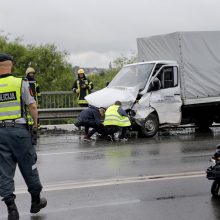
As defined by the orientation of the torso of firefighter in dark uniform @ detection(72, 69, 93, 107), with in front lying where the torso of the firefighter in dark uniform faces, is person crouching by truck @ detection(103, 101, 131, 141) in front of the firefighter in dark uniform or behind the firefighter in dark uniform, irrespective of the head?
in front

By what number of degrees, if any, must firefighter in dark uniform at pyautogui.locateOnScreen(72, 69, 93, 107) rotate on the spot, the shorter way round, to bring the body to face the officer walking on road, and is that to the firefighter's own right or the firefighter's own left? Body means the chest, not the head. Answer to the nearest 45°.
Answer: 0° — they already face them

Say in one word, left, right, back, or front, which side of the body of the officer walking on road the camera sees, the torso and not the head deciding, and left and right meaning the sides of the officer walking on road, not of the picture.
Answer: back

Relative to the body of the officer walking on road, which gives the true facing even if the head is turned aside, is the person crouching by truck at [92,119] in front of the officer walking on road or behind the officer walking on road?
in front

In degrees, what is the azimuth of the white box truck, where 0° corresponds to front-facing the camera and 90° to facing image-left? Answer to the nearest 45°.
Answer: approximately 45°

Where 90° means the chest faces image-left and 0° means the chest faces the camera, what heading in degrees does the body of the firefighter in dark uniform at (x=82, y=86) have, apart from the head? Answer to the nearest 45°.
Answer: approximately 0°

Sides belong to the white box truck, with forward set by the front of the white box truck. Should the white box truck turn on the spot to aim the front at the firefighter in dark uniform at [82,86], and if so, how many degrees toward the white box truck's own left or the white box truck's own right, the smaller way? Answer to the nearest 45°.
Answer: approximately 45° to the white box truck's own right

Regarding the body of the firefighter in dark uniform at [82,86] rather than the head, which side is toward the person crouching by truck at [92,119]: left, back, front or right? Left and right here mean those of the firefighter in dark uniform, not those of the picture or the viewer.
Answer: front

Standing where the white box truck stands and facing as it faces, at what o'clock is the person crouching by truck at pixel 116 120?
The person crouching by truck is roughly at 12 o'clock from the white box truck.

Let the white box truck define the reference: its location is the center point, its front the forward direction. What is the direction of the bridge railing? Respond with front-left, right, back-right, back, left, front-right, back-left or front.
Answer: right

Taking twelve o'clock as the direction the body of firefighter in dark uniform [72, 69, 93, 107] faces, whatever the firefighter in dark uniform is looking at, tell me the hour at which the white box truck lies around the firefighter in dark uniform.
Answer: The white box truck is roughly at 10 o'clock from the firefighter in dark uniform.
